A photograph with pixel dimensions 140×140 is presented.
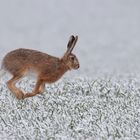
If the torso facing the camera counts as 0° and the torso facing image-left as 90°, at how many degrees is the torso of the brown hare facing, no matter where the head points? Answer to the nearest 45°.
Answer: approximately 270°
